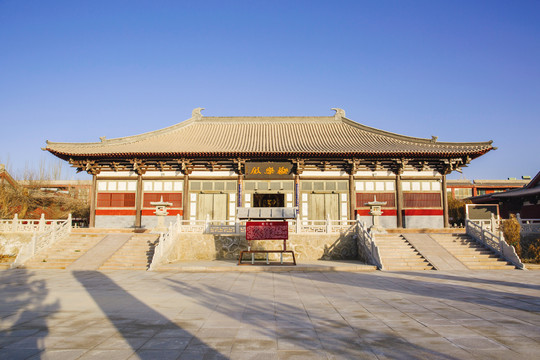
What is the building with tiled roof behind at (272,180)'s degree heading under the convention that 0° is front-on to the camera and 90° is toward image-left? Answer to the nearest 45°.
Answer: approximately 0°

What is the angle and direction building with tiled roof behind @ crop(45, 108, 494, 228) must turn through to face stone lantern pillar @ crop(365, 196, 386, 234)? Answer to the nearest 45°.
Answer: approximately 45° to its left
